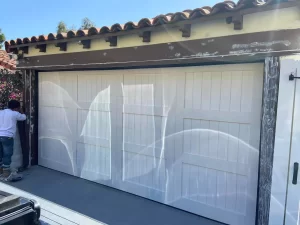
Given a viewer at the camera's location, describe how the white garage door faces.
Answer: facing the viewer and to the left of the viewer
